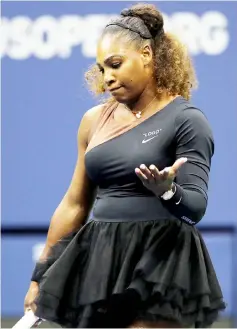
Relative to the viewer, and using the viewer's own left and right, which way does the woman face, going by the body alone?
facing the viewer and to the left of the viewer
